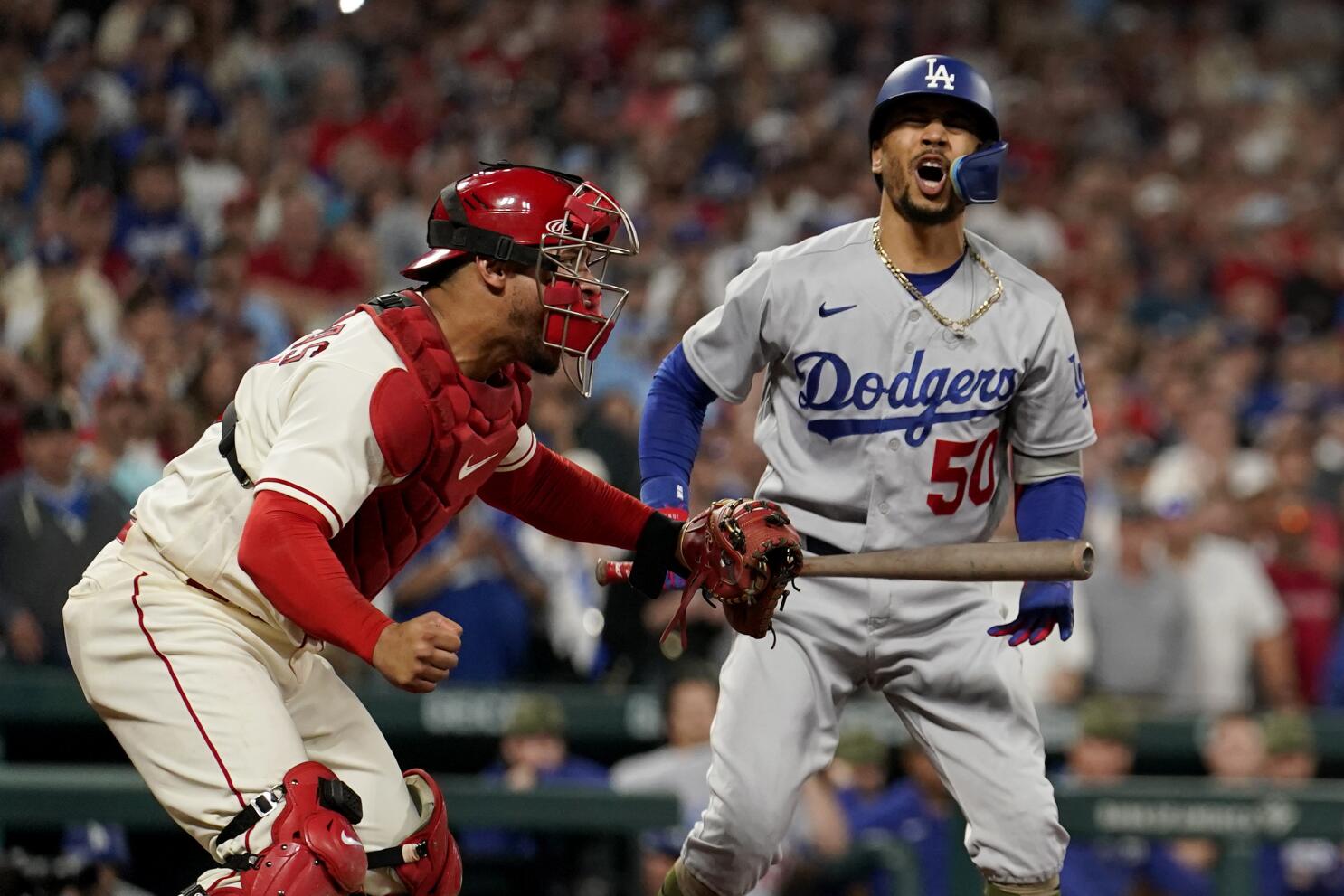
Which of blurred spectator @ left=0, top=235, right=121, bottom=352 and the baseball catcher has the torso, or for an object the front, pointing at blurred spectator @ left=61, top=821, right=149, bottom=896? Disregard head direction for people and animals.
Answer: blurred spectator @ left=0, top=235, right=121, bottom=352

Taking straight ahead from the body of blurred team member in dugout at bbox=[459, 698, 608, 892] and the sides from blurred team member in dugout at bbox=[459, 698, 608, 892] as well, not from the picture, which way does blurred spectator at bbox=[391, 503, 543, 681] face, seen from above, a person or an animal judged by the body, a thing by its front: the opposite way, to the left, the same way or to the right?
the same way

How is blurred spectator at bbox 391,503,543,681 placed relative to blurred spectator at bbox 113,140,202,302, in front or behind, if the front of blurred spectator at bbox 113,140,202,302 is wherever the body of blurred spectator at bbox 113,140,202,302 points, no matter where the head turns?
in front

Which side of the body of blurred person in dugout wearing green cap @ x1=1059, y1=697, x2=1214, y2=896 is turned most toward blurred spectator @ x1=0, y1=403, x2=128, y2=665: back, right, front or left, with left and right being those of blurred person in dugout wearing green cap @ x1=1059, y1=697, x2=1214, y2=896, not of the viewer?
right

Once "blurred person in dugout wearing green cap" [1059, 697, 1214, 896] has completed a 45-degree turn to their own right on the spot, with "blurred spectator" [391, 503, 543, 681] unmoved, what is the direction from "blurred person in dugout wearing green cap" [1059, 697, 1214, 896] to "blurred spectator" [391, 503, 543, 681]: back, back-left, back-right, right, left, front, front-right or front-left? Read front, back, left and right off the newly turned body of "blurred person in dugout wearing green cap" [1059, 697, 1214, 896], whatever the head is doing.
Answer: front-right

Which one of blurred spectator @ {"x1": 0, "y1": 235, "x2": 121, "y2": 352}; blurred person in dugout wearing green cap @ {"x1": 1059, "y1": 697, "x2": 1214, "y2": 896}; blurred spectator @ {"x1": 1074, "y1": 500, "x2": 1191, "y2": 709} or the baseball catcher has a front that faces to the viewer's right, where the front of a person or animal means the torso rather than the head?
the baseball catcher

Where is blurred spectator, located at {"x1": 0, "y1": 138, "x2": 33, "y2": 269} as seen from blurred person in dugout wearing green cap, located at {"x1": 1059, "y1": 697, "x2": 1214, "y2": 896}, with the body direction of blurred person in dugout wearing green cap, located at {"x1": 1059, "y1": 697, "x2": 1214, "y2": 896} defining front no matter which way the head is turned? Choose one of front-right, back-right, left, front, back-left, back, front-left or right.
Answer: right

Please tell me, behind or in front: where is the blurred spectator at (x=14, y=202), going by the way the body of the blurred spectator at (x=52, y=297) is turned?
behind

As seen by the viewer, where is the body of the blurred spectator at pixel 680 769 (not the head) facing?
toward the camera

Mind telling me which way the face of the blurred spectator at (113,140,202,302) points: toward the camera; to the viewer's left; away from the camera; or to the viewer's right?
toward the camera

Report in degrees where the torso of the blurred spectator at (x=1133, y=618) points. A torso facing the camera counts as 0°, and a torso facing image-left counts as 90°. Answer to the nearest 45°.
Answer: approximately 0°

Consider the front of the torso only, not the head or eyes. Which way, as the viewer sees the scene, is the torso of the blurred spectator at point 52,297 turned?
toward the camera

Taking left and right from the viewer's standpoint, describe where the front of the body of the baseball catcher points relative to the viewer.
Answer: facing to the right of the viewer

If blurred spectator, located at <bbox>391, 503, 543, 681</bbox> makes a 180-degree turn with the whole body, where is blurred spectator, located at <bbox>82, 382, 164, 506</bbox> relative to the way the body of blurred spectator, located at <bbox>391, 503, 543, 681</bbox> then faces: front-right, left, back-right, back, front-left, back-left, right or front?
left

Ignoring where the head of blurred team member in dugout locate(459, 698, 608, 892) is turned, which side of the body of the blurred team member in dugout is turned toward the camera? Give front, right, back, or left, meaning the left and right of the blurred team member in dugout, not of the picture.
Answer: front

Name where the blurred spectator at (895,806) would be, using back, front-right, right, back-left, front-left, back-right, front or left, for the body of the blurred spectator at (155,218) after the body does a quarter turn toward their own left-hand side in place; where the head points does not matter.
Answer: front-right

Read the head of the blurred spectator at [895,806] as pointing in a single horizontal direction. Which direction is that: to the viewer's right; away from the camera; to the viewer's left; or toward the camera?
toward the camera

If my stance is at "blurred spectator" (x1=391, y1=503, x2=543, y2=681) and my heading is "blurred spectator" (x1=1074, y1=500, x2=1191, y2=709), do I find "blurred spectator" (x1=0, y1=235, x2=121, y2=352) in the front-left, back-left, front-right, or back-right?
back-left

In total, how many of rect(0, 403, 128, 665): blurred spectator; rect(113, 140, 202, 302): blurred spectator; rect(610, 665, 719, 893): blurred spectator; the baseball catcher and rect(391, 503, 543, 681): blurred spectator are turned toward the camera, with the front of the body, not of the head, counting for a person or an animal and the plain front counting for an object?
4

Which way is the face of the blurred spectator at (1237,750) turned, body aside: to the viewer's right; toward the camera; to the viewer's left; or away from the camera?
toward the camera

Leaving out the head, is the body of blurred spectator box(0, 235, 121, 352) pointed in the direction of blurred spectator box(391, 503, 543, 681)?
no

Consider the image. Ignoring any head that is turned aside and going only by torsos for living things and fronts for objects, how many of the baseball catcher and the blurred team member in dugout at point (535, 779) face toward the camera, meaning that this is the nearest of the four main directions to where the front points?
1
